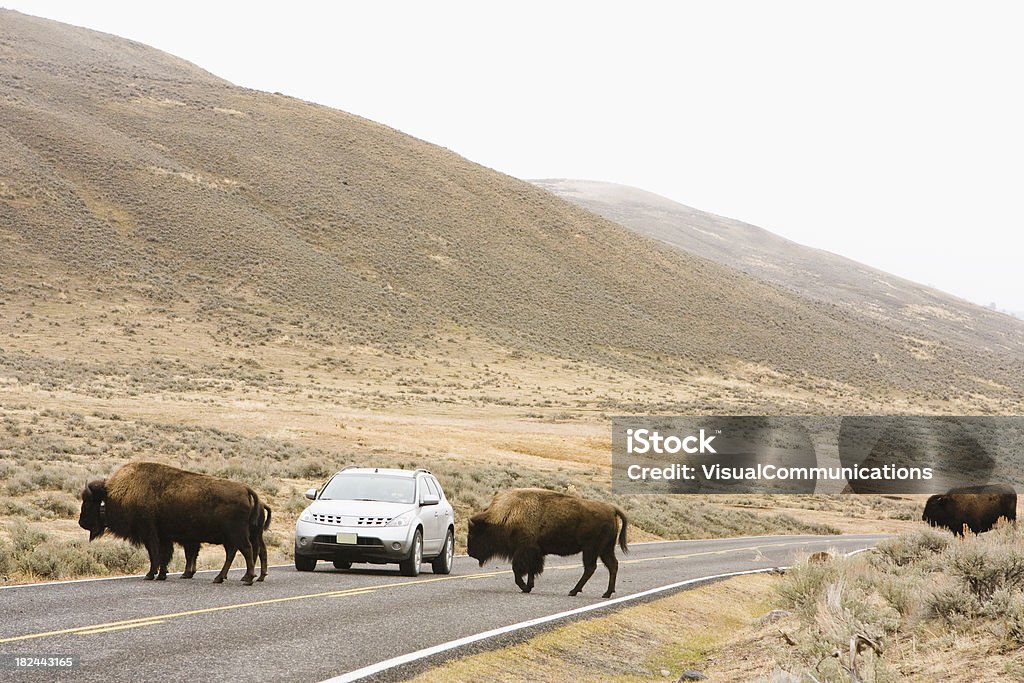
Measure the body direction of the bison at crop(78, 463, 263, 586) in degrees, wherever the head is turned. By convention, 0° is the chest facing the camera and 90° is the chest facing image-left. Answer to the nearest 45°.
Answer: approximately 90°

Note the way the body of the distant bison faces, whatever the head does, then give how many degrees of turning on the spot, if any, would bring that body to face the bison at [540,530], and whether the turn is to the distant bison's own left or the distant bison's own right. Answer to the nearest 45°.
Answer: approximately 45° to the distant bison's own left

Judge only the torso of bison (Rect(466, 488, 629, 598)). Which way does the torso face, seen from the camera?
to the viewer's left

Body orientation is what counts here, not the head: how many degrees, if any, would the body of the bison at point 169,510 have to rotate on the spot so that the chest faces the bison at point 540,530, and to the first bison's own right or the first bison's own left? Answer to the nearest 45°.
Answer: approximately 180°

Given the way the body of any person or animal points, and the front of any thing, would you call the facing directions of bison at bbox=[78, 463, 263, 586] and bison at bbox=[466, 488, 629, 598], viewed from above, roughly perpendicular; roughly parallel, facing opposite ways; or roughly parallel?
roughly parallel

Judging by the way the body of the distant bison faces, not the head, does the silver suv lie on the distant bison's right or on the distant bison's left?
on the distant bison's left

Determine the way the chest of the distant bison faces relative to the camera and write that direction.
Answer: to the viewer's left

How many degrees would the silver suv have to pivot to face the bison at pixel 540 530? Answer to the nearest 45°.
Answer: approximately 90° to its left

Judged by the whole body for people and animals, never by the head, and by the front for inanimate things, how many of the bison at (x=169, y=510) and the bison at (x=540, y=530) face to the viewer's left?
2

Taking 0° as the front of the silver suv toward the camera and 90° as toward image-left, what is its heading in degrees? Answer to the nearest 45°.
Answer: approximately 45°

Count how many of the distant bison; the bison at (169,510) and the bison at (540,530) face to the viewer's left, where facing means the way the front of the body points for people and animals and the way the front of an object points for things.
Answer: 3
